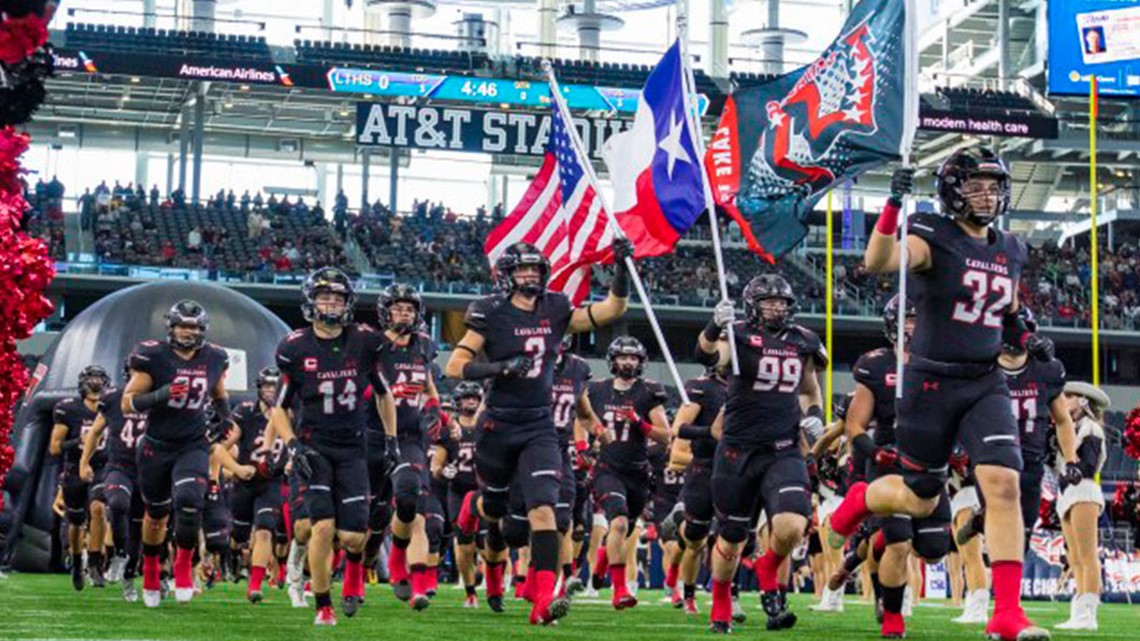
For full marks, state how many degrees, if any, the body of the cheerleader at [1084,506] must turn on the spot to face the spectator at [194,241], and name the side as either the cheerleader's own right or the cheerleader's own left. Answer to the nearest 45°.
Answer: approximately 45° to the cheerleader's own right

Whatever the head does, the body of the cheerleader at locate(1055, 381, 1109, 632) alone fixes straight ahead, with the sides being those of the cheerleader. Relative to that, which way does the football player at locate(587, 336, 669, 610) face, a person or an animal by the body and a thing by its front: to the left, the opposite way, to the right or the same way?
to the left

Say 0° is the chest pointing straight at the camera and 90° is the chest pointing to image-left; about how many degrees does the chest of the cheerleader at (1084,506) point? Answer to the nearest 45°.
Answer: approximately 90°

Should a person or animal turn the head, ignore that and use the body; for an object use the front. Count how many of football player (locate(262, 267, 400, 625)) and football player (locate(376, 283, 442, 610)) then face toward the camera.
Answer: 2

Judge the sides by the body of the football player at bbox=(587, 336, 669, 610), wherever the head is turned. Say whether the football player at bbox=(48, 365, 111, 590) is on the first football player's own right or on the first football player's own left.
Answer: on the first football player's own right

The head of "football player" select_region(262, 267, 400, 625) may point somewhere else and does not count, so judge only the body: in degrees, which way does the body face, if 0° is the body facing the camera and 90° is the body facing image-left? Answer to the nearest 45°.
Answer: approximately 0°

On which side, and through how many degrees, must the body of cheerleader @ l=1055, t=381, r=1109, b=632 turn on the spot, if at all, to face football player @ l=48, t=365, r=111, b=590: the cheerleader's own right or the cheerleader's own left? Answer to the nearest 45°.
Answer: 0° — they already face them
